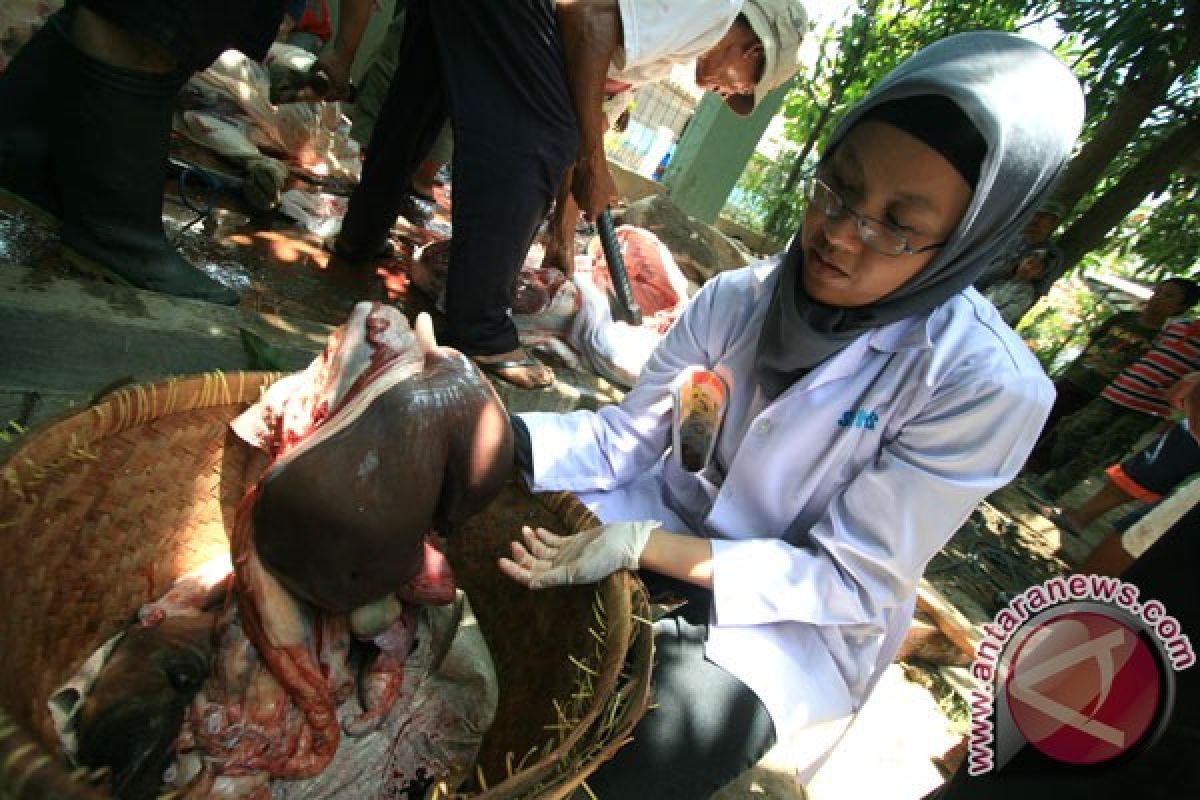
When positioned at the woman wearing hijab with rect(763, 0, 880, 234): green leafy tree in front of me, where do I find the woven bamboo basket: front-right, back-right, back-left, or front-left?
back-left

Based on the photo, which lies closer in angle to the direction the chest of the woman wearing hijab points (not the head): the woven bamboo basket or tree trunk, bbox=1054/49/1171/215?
the woven bamboo basket

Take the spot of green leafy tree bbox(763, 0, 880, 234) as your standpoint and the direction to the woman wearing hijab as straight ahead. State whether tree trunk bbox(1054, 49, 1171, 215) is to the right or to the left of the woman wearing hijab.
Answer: left

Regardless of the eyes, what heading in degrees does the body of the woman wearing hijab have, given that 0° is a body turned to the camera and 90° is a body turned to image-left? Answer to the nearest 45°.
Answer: approximately 45°

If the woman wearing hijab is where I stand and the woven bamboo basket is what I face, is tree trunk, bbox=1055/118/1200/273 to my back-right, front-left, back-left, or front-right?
back-right

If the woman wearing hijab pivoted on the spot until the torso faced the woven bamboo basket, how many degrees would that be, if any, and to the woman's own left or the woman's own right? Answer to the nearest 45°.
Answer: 0° — they already face it

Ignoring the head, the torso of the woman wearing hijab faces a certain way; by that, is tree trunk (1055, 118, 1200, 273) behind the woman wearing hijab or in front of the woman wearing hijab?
behind

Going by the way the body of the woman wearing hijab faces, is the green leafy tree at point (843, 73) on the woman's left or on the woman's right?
on the woman's right
